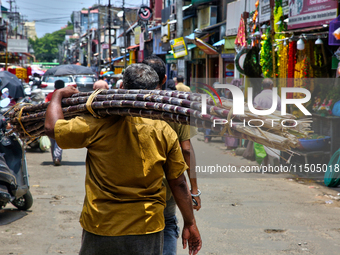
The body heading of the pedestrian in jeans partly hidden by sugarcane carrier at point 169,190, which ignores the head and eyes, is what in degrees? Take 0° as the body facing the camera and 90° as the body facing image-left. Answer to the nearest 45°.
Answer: approximately 180°

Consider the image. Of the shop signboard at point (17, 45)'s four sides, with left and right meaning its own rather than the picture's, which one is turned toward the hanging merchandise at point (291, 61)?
front

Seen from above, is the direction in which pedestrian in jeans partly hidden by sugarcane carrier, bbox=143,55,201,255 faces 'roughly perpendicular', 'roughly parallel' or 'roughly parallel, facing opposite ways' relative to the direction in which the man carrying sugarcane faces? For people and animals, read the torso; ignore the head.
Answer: roughly parallel

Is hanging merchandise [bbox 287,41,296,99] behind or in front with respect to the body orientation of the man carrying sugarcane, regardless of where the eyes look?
in front

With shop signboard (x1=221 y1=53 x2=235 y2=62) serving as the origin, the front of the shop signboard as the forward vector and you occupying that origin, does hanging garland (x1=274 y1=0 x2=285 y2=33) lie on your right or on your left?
on your left

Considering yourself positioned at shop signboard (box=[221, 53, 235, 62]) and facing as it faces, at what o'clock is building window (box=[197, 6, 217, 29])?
The building window is roughly at 4 o'clock from the shop signboard.

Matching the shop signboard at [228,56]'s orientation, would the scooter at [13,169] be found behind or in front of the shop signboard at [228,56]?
in front

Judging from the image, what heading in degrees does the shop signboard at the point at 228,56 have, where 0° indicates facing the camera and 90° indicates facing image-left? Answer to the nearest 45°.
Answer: approximately 45°

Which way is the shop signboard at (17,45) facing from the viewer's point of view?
toward the camera

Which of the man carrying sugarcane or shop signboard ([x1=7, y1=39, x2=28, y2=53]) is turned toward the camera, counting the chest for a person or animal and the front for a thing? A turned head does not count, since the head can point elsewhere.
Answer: the shop signboard

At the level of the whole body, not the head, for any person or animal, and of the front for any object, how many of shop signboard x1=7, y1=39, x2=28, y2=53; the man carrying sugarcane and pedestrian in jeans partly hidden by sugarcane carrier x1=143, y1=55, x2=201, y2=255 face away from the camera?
2

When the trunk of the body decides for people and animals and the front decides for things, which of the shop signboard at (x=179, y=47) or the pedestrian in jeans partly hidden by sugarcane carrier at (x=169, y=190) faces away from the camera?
the pedestrian in jeans partly hidden by sugarcane carrier

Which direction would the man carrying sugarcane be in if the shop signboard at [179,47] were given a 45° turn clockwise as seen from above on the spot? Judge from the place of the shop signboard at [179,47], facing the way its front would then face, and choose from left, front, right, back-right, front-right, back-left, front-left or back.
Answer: front-left

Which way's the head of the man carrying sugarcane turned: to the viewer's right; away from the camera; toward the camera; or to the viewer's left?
away from the camera

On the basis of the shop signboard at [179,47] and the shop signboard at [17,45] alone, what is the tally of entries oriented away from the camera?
0

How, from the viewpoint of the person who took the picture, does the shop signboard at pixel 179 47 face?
facing the viewer

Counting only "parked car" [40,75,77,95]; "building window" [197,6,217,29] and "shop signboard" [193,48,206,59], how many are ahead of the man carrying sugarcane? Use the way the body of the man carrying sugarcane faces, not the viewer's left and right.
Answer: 3

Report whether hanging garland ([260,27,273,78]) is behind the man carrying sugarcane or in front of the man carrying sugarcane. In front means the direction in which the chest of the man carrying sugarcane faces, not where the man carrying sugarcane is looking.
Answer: in front

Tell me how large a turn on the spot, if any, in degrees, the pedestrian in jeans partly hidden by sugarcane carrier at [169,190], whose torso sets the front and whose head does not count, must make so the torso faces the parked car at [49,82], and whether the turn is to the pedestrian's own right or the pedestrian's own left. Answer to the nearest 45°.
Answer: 0° — they already face it
